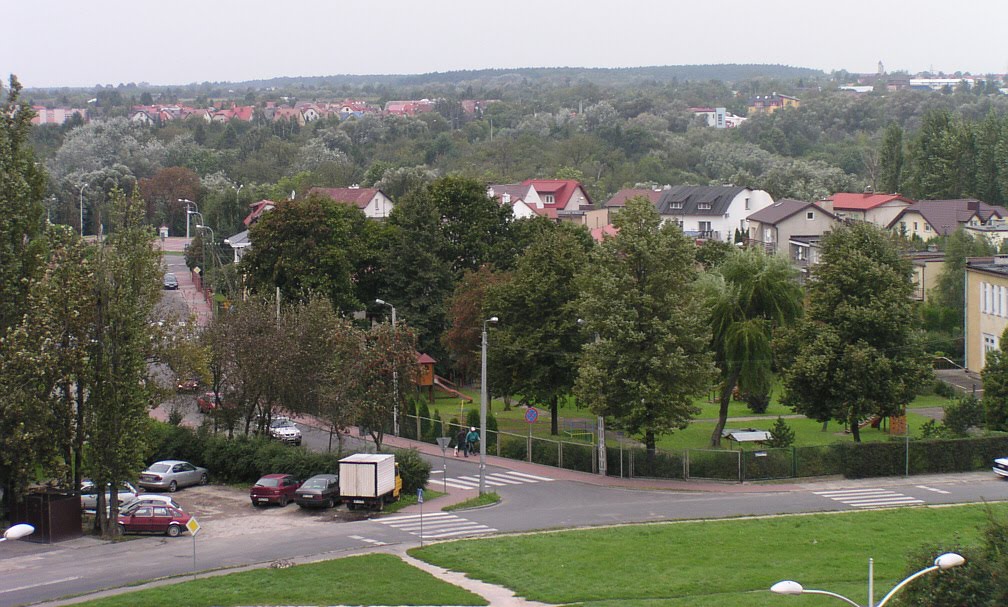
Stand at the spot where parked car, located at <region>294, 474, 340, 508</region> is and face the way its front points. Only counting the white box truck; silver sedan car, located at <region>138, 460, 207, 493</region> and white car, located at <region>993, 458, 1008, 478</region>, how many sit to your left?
1

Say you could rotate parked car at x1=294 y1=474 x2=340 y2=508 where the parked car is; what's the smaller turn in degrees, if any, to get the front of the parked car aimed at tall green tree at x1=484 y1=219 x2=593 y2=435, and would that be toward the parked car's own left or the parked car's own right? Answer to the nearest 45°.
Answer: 0° — it already faces it

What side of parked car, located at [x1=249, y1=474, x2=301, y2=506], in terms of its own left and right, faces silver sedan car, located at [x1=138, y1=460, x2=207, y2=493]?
left

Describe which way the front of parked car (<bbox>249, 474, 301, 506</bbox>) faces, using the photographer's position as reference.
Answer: facing away from the viewer and to the right of the viewer

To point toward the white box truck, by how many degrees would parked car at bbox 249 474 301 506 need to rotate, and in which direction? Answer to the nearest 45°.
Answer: approximately 90° to its right

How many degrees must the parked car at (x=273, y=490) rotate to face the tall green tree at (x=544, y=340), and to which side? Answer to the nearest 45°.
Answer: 0° — it already faces it

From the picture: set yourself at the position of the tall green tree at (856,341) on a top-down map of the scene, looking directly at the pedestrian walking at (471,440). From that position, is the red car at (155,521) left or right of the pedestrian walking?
left

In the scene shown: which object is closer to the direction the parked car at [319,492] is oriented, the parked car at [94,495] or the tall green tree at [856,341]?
the tall green tree
